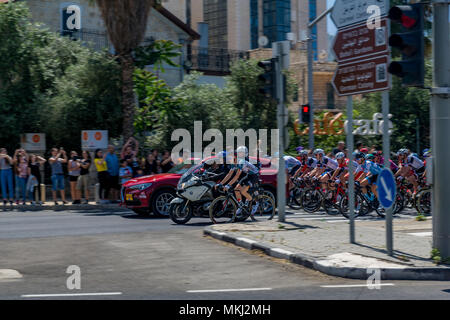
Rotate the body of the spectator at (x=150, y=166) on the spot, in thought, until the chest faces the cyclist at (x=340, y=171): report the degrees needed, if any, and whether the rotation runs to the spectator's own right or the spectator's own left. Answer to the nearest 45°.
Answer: approximately 45° to the spectator's own left

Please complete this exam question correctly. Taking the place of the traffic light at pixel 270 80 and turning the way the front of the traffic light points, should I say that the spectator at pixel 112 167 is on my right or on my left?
on my right

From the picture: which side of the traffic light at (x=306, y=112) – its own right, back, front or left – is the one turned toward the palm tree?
right

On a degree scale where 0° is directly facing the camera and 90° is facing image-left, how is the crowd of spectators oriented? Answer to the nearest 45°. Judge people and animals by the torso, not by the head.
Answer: approximately 0°

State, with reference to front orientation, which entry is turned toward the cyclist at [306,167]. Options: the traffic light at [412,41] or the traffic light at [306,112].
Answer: the traffic light at [306,112]

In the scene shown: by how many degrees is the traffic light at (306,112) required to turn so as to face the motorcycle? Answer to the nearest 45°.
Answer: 0° — it already faces it
